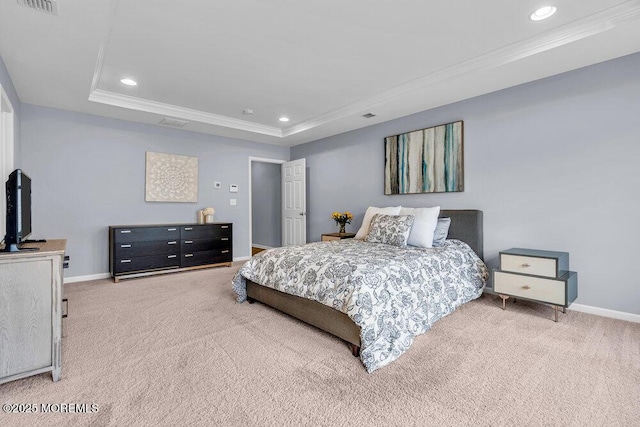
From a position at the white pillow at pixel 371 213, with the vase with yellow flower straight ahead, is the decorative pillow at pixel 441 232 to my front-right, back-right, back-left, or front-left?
back-right

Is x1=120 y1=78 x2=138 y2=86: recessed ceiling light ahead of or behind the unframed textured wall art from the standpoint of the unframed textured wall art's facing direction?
ahead

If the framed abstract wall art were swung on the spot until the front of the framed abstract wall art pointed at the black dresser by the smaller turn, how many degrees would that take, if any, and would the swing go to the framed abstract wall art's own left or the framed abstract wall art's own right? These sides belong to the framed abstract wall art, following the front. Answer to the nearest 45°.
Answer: approximately 45° to the framed abstract wall art's own right

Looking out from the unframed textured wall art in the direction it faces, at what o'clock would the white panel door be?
The white panel door is roughly at 9 o'clock from the unframed textured wall art.

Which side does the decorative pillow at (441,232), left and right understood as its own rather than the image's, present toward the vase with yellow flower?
right

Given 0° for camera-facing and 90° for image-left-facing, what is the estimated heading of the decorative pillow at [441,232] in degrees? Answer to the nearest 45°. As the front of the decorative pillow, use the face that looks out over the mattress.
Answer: approximately 45°

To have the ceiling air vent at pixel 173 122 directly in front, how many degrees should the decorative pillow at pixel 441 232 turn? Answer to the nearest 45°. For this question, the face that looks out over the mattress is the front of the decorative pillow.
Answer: approximately 45° to its right

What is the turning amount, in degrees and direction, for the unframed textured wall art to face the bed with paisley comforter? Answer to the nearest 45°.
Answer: approximately 45° to its left

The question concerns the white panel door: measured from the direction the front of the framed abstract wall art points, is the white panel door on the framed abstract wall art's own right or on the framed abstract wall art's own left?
on the framed abstract wall art's own right

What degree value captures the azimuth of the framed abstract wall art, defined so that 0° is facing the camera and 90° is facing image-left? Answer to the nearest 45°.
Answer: approximately 45°

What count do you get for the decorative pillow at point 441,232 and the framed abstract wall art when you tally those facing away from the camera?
0

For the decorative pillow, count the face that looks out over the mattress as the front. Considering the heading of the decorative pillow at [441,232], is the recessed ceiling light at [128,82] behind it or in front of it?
in front

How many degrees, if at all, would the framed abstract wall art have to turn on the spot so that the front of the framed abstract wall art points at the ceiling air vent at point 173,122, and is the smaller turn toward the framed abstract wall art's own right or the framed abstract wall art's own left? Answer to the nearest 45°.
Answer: approximately 45° to the framed abstract wall art's own right
